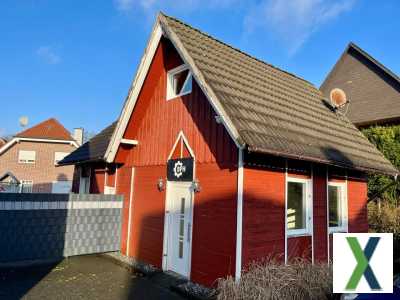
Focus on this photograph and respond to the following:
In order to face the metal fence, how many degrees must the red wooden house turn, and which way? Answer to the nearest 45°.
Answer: approximately 45° to its right

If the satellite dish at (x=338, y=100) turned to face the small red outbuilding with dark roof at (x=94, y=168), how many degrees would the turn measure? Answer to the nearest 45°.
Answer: approximately 45° to its right

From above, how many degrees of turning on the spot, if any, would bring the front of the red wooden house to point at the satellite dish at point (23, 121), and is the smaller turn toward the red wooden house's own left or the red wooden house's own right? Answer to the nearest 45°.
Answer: approximately 90° to the red wooden house's own right

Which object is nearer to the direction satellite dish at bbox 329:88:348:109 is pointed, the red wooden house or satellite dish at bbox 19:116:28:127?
the red wooden house

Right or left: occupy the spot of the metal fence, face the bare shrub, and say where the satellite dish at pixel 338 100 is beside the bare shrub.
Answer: left

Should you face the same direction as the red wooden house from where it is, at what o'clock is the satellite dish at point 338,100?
The satellite dish is roughly at 6 o'clock from the red wooden house.

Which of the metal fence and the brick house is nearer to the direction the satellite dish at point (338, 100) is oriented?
the metal fence

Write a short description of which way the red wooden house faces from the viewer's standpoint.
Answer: facing the viewer and to the left of the viewer

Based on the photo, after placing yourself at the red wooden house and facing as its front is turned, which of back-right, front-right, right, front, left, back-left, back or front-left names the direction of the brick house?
right

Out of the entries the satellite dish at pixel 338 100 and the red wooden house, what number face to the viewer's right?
0
